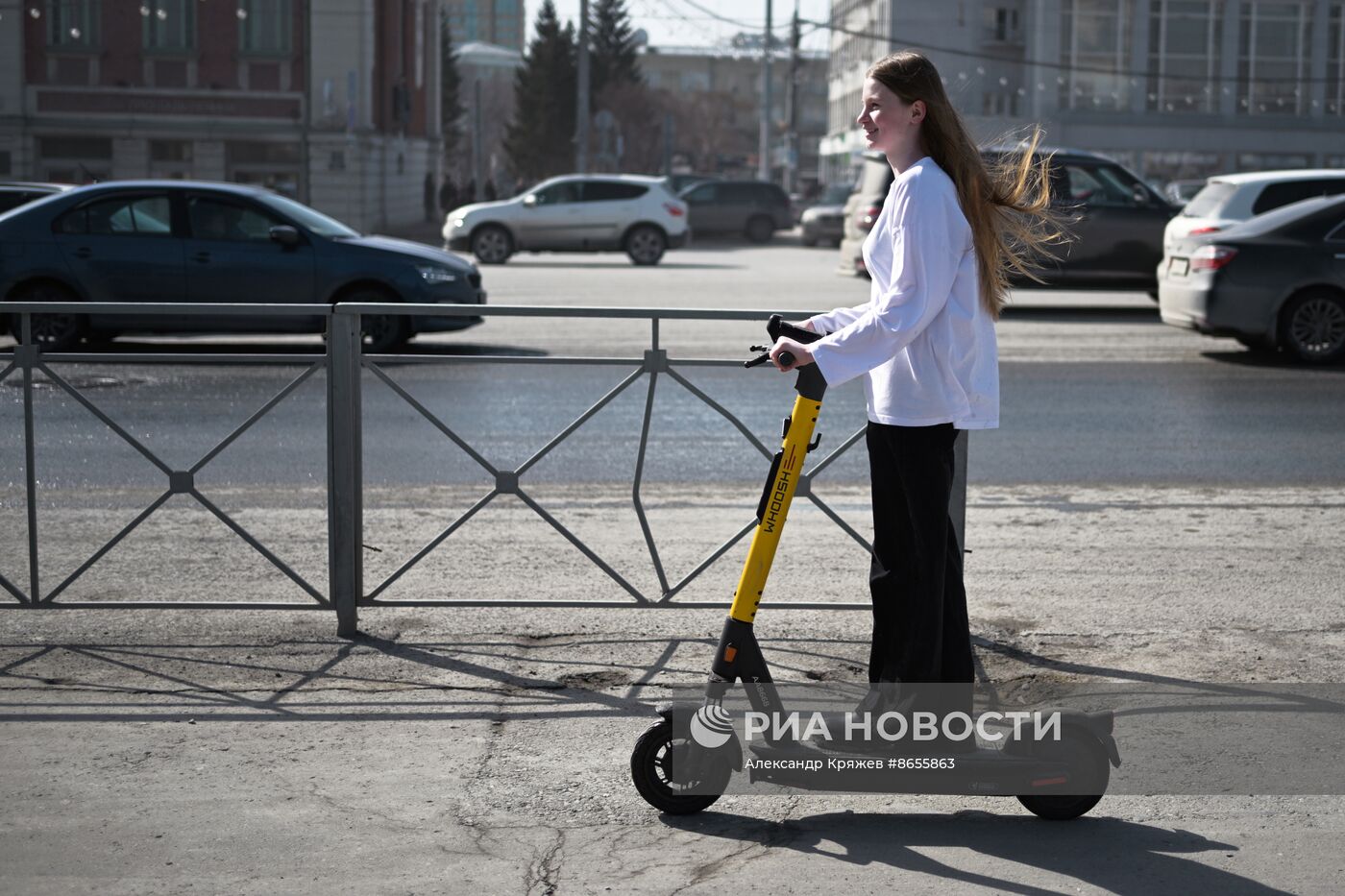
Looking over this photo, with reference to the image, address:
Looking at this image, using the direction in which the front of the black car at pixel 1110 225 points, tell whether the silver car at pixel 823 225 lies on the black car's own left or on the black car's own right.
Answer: on the black car's own left

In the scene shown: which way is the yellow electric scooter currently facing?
to the viewer's left

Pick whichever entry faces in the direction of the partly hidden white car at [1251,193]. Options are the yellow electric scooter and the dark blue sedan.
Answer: the dark blue sedan

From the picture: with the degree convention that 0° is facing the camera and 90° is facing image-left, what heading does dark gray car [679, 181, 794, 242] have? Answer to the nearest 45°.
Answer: approximately 90°

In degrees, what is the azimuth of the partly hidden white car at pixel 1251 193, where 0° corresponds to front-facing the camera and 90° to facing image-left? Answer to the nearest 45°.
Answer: approximately 225°

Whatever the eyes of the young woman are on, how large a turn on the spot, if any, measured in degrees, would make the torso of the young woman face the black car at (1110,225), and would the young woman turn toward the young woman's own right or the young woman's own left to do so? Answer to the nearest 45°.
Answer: approximately 90° to the young woman's own right

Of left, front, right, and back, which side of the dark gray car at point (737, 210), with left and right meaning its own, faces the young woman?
left

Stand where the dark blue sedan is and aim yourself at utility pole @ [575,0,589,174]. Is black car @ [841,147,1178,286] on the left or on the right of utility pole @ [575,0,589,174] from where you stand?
right

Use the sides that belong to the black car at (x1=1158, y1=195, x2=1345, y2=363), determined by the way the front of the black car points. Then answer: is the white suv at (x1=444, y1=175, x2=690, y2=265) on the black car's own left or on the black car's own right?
on the black car's own left

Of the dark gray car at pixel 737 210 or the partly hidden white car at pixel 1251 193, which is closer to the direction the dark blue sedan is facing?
the partly hidden white car

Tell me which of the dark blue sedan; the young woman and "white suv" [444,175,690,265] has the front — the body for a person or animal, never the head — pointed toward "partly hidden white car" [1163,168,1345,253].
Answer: the dark blue sedan

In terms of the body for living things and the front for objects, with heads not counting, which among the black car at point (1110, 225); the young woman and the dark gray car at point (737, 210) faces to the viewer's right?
the black car at point (1110, 225)

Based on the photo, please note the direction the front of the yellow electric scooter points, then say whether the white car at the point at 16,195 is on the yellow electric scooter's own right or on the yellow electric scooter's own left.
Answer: on the yellow electric scooter's own right
